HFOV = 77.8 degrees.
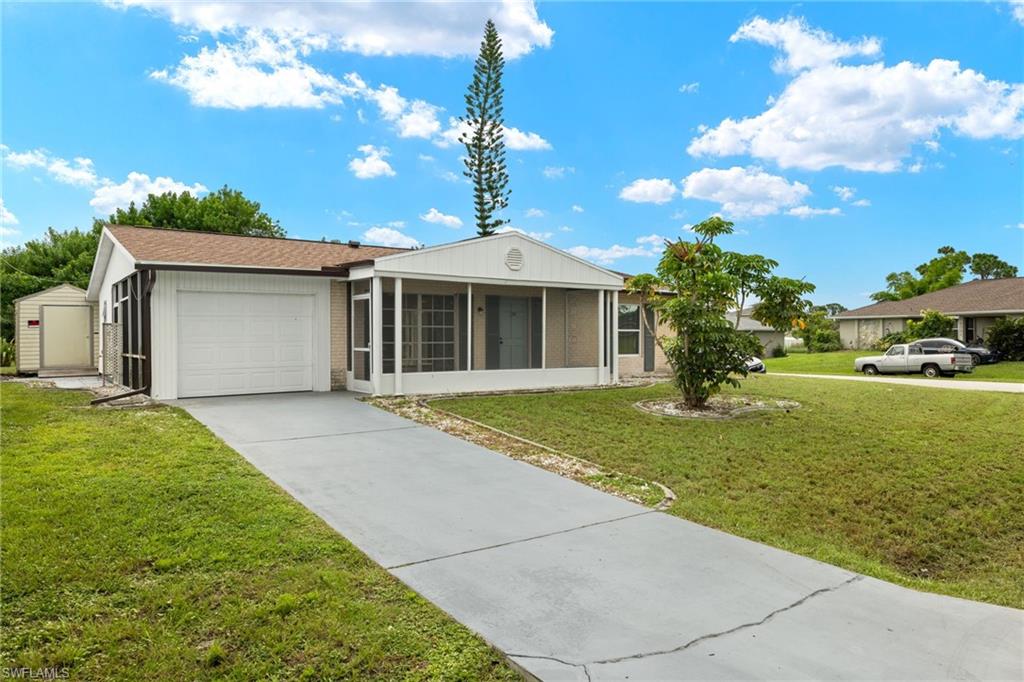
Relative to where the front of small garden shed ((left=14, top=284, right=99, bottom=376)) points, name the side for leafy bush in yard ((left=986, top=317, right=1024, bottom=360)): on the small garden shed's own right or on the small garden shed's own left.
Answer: on the small garden shed's own left

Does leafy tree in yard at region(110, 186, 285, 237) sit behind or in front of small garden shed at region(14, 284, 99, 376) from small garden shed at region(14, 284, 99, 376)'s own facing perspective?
behind

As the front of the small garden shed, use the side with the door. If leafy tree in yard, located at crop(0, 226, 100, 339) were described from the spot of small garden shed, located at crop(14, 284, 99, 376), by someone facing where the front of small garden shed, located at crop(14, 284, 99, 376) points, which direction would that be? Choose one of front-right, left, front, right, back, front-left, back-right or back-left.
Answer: back

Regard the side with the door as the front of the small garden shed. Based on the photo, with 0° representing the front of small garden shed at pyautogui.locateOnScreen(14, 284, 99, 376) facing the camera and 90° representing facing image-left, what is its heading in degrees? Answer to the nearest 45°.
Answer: approximately 0°
